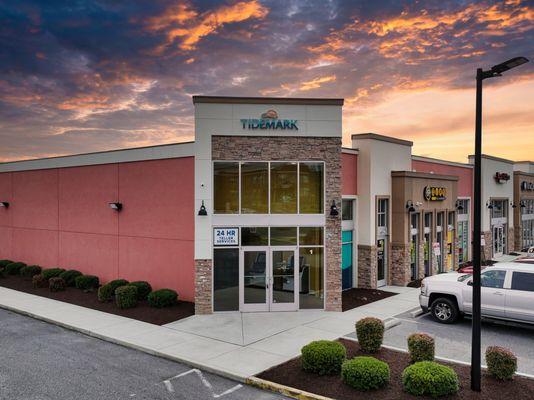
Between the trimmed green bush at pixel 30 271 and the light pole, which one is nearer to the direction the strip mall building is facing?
the light pole

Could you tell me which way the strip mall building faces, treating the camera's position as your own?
facing the viewer and to the right of the viewer

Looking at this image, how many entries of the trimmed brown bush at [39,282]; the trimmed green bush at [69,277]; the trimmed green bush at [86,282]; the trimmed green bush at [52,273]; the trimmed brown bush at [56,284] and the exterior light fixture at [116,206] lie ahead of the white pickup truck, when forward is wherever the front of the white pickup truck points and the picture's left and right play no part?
6

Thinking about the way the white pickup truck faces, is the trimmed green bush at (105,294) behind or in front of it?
in front

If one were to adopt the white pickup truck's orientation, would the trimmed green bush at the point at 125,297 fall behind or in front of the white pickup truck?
in front

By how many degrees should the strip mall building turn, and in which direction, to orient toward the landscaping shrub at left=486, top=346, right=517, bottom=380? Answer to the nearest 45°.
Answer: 0° — it already faces it

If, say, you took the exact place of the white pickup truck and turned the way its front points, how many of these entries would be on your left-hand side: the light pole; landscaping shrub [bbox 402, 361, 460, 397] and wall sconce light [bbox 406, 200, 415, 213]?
2

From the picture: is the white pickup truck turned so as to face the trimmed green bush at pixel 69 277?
yes

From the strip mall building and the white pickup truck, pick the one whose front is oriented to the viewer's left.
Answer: the white pickup truck

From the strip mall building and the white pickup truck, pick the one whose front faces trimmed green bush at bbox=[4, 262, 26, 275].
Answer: the white pickup truck

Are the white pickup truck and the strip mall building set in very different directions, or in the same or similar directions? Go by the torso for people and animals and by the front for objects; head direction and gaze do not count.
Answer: very different directions

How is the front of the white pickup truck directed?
to the viewer's left
